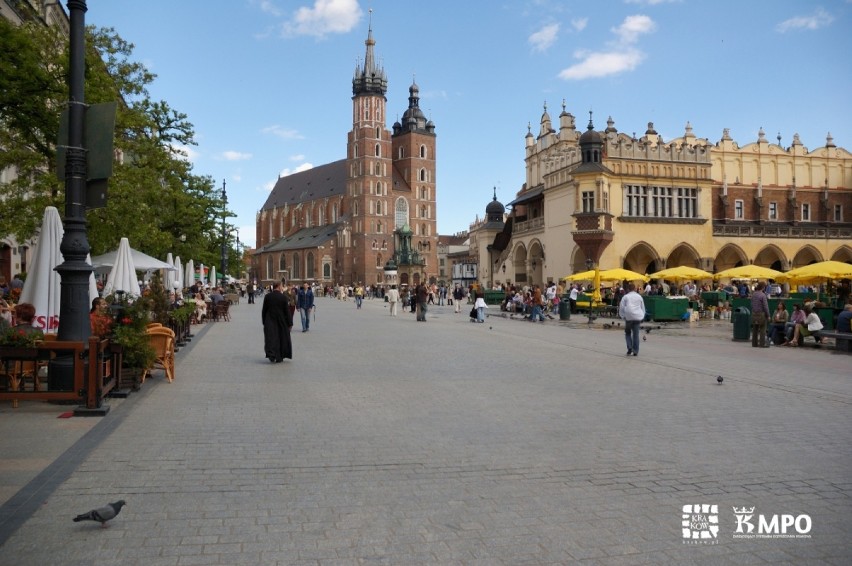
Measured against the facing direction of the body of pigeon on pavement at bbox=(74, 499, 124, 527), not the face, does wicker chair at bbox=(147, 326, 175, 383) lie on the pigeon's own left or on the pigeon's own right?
on the pigeon's own left

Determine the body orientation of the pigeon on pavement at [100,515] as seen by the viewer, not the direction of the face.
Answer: to the viewer's right

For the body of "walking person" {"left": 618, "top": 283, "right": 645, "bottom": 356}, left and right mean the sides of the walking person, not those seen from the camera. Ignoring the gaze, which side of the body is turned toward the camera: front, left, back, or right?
back

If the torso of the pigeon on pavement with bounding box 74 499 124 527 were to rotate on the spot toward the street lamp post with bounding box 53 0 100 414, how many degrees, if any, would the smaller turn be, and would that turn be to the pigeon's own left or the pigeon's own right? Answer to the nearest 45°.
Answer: approximately 90° to the pigeon's own left

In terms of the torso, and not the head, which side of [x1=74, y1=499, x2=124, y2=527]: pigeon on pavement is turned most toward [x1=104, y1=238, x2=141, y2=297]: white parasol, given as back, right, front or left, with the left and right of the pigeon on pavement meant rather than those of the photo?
left

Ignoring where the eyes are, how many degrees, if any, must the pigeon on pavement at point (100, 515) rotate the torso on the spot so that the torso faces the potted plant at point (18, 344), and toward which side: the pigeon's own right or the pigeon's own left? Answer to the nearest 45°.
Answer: approximately 90° to the pigeon's own left

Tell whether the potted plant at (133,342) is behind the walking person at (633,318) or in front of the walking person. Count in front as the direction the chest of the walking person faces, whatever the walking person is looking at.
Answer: behind

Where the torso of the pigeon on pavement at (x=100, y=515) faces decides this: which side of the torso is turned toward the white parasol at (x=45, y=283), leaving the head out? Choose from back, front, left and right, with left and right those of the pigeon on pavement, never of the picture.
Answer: left
